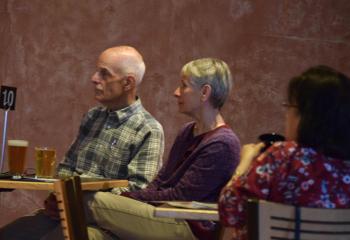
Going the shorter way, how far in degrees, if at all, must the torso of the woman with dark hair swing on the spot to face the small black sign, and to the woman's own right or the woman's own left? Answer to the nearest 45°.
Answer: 0° — they already face it

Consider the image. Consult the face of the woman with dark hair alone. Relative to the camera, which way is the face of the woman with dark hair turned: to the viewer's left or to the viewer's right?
to the viewer's left

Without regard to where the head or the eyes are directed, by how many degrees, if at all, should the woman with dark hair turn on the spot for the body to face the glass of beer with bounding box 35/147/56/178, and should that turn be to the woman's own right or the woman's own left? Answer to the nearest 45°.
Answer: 0° — they already face it

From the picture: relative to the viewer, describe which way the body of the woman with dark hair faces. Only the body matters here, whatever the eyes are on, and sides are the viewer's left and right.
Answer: facing away from the viewer and to the left of the viewer

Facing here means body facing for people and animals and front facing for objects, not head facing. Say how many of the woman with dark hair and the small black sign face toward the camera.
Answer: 1

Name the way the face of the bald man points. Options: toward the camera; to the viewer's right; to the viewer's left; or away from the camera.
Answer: to the viewer's left

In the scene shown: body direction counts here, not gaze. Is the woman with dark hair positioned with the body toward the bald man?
yes

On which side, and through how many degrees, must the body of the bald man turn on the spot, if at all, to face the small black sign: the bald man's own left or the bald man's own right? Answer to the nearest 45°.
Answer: approximately 45° to the bald man's own right

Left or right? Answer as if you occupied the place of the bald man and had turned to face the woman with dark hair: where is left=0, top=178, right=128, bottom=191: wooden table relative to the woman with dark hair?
right

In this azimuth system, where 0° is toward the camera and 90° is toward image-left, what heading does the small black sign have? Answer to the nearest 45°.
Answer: approximately 0°

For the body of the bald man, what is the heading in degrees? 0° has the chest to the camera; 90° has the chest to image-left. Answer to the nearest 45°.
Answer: approximately 45°
